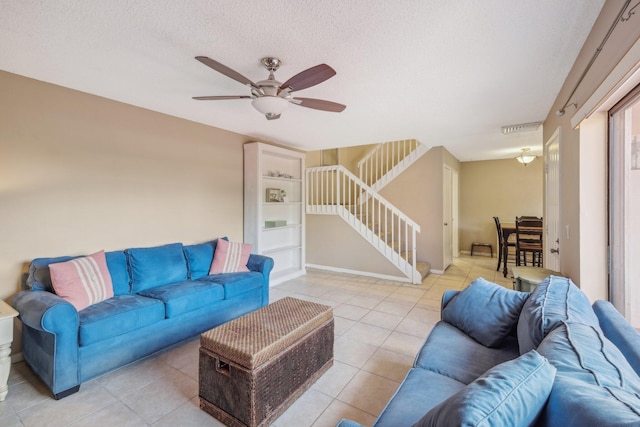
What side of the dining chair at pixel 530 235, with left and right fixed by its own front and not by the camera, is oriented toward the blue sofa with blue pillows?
back

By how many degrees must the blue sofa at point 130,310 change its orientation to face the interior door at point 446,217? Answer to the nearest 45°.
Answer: approximately 45° to its left

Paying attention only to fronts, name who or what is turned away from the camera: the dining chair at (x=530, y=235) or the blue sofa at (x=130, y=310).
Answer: the dining chair

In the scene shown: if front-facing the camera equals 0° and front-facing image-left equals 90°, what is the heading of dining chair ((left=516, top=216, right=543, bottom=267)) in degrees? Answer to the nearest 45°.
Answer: approximately 180°
